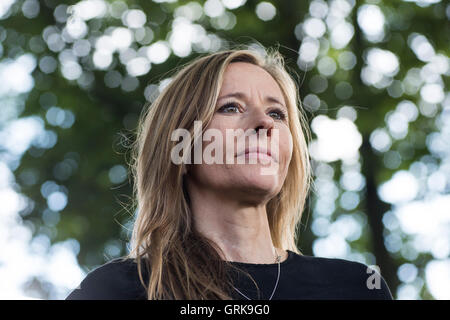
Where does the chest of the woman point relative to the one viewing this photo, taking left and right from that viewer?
facing the viewer and to the right of the viewer
